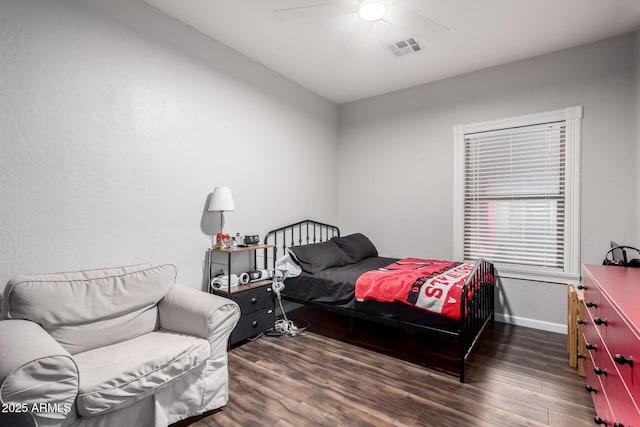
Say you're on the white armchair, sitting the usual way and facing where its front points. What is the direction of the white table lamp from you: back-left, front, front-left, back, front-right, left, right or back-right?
left

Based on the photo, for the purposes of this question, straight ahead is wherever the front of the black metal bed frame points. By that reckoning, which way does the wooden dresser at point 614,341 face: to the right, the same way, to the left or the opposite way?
the opposite way

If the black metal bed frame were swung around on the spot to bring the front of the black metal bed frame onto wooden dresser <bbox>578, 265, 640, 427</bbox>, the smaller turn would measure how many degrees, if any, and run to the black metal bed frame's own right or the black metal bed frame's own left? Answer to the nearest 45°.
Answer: approximately 45° to the black metal bed frame's own right

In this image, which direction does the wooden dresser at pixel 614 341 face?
to the viewer's left

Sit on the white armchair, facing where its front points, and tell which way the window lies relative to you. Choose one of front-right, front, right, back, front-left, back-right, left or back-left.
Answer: front-left

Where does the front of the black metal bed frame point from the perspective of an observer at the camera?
facing the viewer and to the right of the viewer

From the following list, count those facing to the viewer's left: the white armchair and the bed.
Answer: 0

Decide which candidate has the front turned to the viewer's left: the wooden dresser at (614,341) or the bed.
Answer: the wooden dresser

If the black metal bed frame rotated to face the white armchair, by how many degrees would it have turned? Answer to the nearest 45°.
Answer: approximately 90° to its right

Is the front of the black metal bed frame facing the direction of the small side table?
no

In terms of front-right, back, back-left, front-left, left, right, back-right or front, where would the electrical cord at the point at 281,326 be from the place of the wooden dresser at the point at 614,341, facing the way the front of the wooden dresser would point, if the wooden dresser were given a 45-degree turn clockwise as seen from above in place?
front-left

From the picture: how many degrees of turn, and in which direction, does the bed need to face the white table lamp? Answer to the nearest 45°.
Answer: approximately 135° to its right
